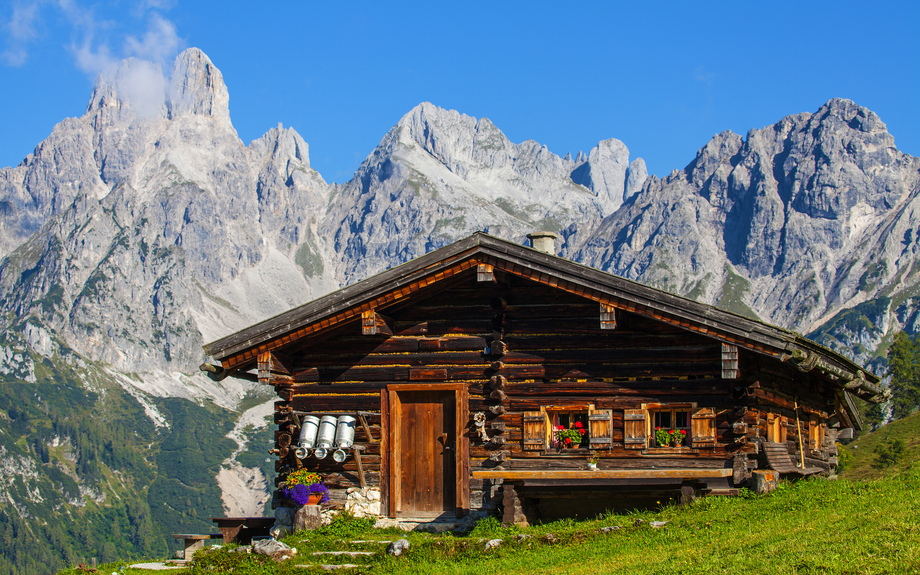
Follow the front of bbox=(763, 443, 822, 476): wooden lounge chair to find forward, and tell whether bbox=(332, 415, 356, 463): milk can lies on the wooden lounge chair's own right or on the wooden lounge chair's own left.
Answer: on the wooden lounge chair's own right

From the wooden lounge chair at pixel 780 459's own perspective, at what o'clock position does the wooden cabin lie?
The wooden cabin is roughly at 4 o'clock from the wooden lounge chair.

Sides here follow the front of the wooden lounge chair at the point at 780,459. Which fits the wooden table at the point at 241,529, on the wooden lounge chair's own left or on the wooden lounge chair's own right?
on the wooden lounge chair's own right

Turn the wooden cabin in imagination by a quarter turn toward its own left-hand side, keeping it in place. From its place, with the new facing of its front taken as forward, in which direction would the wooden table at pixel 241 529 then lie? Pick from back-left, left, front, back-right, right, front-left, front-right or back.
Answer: back

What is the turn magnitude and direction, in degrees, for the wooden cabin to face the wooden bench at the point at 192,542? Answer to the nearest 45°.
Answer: approximately 90° to its right

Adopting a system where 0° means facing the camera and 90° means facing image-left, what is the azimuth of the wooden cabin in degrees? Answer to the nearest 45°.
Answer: approximately 0°

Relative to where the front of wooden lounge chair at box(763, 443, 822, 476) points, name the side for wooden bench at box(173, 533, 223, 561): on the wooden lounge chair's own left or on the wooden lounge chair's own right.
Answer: on the wooden lounge chair's own right

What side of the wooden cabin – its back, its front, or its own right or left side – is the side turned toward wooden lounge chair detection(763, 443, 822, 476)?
left
